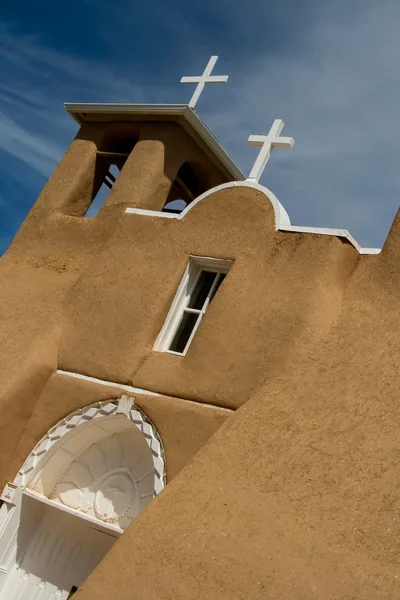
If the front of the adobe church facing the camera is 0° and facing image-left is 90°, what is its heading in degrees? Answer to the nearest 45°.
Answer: approximately 45°
